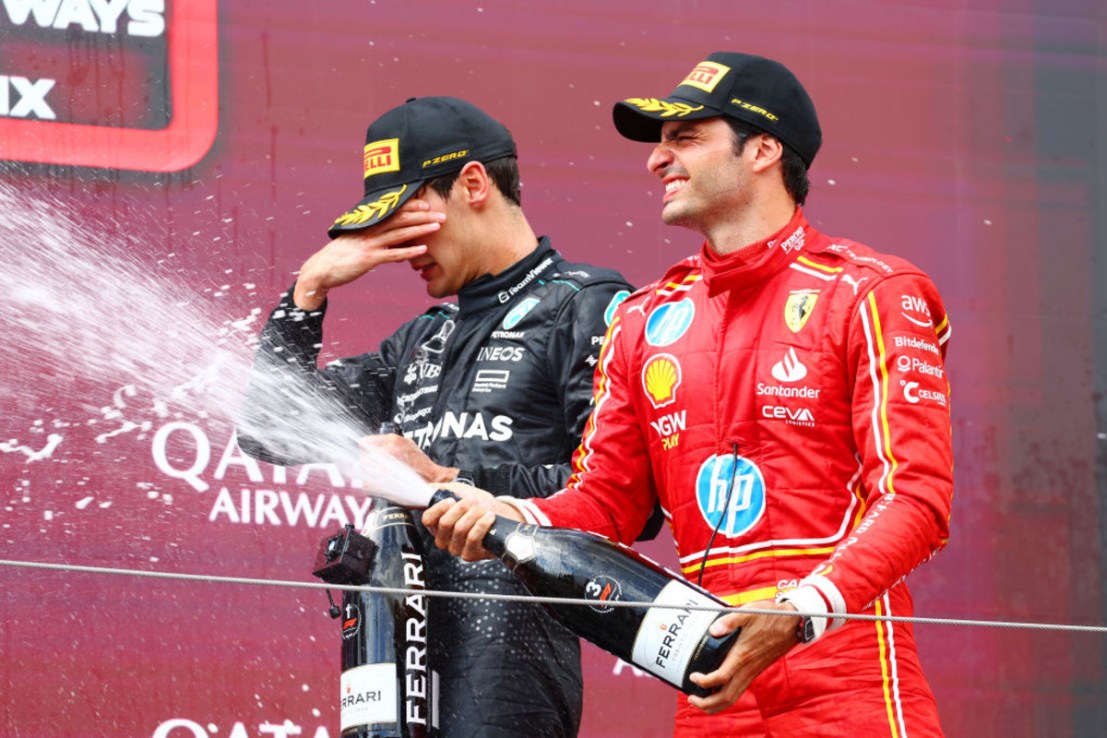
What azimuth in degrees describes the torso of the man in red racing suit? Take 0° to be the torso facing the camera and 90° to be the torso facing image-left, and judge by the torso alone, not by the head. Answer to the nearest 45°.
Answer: approximately 45°

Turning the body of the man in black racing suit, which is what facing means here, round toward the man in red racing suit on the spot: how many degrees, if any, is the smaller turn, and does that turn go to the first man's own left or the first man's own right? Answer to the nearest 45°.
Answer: approximately 90° to the first man's own left

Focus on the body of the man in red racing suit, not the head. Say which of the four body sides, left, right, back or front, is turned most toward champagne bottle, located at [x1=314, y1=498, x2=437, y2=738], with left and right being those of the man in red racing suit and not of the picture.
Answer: right

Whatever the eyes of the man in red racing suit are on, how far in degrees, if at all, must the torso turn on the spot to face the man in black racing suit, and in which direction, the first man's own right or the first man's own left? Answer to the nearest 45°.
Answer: approximately 90° to the first man's own right
